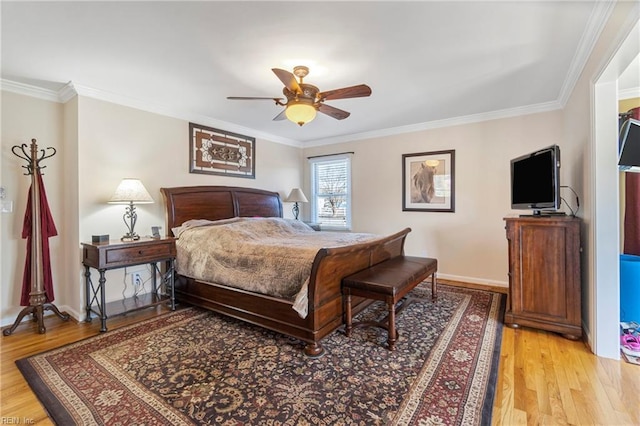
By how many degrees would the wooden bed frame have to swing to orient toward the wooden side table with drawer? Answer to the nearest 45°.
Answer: approximately 135° to its right

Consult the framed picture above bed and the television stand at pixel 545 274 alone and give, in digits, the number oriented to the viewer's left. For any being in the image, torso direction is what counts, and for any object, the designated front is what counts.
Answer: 1

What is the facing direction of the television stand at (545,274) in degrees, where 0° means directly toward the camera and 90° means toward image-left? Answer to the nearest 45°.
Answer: approximately 90°

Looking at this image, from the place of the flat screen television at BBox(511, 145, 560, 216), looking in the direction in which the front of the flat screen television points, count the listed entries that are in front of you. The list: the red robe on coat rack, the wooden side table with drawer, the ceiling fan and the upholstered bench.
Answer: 4

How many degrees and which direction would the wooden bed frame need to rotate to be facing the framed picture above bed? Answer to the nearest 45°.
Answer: approximately 180°

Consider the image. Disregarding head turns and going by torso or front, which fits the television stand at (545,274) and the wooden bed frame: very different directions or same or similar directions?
very different directions

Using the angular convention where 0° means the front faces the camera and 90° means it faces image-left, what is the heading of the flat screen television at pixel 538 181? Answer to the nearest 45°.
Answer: approximately 45°

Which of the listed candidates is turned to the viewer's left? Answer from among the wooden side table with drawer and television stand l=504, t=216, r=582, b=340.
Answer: the television stand
